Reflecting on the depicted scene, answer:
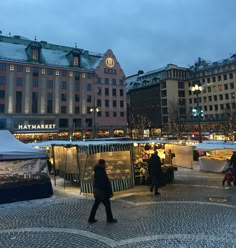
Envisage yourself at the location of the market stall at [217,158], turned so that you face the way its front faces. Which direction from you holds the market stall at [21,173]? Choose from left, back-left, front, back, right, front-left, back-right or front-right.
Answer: front-right

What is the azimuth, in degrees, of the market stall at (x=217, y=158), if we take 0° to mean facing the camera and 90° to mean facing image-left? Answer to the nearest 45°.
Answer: approximately 0°

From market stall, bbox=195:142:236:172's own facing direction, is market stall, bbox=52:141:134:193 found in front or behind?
in front

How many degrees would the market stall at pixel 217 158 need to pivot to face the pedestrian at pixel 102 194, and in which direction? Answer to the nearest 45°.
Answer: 0° — it already faces them
